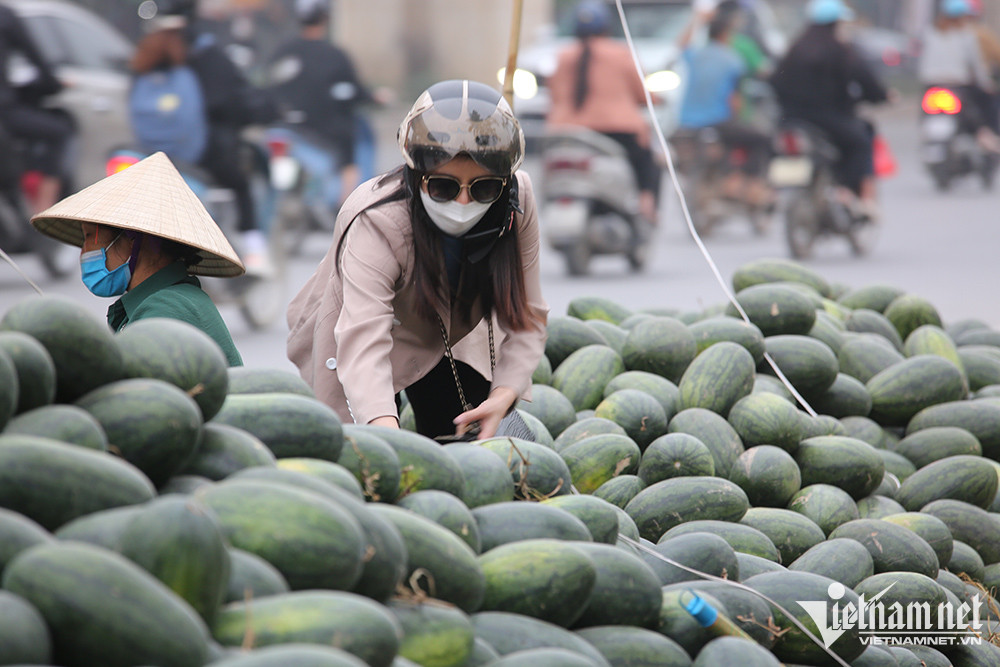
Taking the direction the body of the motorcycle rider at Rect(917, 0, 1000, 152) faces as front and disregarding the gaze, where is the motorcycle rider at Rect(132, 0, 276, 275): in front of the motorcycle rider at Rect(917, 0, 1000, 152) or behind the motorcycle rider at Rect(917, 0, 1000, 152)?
behind

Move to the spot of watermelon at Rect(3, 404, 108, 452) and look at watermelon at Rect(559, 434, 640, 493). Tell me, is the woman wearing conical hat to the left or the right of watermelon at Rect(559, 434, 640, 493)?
left

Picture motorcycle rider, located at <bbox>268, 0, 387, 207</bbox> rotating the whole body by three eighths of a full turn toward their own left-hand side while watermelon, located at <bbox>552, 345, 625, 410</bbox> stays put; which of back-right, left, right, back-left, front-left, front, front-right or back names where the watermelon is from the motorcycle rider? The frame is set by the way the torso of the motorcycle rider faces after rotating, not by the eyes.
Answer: left

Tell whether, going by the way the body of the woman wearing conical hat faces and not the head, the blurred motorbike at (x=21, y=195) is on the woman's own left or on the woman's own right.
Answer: on the woman's own right

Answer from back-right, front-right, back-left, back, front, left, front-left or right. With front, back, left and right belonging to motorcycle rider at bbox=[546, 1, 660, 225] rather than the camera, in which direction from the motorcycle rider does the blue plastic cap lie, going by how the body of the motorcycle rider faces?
back-right

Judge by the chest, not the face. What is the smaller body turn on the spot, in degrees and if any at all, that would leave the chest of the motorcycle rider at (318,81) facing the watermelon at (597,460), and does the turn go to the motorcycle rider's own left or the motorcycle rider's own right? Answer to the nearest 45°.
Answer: approximately 135° to the motorcycle rider's own right

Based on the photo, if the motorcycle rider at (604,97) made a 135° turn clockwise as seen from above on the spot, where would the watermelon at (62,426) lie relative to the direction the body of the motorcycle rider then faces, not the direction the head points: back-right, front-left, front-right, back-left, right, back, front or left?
front

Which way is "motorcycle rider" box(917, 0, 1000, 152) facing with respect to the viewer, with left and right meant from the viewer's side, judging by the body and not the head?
facing away from the viewer and to the right of the viewer

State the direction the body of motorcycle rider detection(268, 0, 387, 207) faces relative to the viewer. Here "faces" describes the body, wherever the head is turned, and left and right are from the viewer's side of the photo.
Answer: facing away from the viewer and to the right of the viewer

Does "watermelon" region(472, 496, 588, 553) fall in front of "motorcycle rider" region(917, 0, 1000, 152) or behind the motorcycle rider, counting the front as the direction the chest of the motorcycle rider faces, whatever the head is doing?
behind
